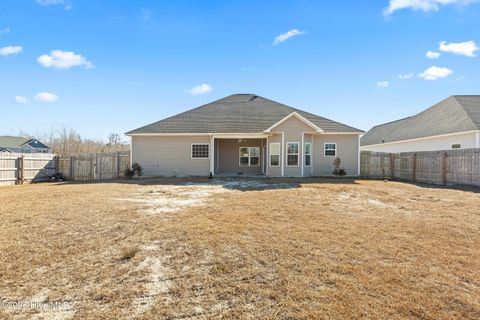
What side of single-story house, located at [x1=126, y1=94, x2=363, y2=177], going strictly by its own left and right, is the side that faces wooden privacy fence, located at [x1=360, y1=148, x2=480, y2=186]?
right

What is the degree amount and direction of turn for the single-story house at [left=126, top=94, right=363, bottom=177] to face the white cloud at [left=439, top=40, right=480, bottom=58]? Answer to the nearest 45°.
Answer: approximately 90° to its right

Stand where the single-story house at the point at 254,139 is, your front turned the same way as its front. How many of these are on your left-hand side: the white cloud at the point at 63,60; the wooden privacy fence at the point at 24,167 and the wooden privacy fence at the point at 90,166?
3

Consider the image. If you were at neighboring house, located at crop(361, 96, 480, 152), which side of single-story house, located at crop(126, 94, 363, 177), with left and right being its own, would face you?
right

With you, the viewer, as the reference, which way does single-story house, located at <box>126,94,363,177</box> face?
facing away from the viewer

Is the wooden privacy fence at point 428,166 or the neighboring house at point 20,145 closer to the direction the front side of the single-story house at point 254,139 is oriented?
the neighboring house
